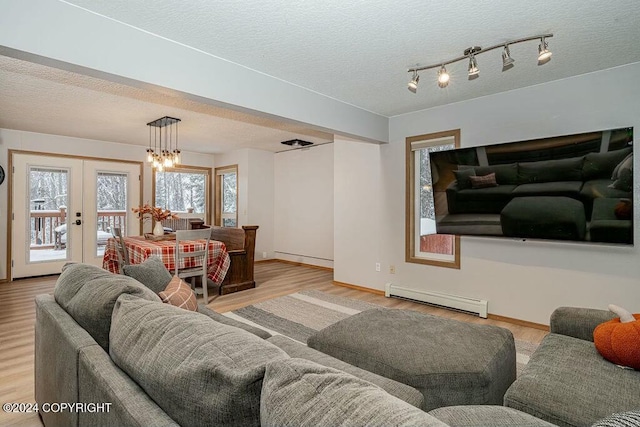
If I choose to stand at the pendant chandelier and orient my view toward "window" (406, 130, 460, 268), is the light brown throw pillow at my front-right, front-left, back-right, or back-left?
front-right

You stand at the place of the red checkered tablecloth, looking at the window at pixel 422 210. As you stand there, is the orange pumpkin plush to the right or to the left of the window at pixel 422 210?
right

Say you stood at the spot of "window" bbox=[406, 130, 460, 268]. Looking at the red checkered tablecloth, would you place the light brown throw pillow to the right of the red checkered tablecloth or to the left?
left

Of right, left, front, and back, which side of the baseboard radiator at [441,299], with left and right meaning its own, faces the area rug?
front

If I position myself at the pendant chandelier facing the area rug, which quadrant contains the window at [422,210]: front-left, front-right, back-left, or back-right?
front-left

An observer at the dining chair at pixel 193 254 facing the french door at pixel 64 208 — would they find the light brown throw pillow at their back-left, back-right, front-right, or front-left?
back-left

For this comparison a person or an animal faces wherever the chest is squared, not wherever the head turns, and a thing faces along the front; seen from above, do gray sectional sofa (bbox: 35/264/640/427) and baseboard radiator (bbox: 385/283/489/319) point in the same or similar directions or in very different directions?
very different directions

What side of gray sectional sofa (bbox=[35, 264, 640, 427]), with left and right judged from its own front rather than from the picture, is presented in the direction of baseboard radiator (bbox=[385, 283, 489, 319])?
front

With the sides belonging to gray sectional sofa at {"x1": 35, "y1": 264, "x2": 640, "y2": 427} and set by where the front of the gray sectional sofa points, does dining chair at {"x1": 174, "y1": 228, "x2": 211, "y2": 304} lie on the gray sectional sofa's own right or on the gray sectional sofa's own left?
on the gray sectional sofa's own left

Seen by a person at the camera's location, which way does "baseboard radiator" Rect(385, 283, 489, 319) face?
facing the viewer and to the left of the viewer

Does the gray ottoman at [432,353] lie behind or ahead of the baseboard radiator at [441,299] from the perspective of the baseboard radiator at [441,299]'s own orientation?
ahead

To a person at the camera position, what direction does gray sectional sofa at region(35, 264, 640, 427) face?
facing away from the viewer and to the right of the viewer

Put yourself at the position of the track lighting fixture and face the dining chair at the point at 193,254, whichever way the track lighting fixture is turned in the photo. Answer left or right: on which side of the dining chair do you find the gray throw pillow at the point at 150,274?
left

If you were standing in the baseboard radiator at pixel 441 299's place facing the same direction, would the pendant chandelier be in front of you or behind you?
in front

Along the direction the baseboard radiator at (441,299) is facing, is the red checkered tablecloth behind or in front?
in front
